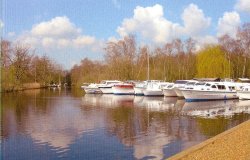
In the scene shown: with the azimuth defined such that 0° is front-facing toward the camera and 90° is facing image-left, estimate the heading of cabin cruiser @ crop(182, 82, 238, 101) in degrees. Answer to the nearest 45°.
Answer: approximately 90°

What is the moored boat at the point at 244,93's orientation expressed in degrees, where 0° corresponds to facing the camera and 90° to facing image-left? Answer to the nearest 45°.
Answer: approximately 90°

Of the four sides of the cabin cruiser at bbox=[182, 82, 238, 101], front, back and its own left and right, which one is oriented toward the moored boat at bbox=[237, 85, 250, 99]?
back

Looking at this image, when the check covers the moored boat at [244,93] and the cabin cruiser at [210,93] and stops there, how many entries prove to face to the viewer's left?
2

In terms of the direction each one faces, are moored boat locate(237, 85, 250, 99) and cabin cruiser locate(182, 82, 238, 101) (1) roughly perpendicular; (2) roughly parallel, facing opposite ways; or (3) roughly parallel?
roughly parallel
